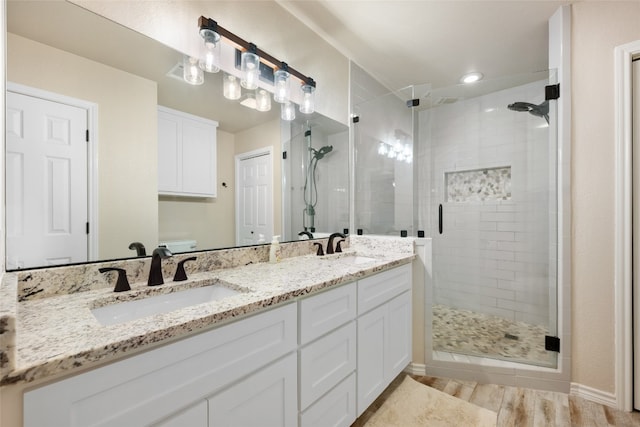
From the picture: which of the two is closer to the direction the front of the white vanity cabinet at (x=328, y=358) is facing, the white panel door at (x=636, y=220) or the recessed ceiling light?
the white panel door

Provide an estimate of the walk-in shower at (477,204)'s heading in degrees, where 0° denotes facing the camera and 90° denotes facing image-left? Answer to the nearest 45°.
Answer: approximately 0°

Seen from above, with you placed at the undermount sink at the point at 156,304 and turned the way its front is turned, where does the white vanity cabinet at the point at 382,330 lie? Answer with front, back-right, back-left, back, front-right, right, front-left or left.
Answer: front-left

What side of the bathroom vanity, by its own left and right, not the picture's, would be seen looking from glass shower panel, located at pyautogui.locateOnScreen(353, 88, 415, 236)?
left

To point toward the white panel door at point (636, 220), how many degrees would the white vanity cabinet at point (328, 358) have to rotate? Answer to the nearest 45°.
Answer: approximately 45° to its left

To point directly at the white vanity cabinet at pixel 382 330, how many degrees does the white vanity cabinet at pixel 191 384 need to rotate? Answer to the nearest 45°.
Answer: approximately 45° to its left

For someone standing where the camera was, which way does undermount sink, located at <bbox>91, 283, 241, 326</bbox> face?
facing the viewer and to the right of the viewer

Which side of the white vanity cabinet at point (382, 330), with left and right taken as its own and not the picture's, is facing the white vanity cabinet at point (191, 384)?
right

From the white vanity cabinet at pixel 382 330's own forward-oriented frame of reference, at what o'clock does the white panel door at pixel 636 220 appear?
The white panel door is roughly at 10 o'clock from the white vanity cabinet.

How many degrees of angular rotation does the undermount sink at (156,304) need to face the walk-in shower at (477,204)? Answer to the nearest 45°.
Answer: approximately 45° to its left
